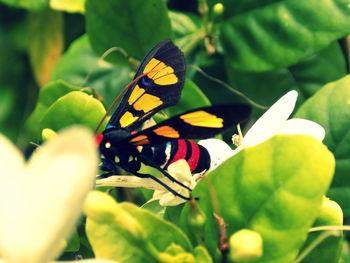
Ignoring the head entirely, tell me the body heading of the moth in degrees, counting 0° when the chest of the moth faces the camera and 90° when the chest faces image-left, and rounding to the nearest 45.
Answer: approximately 90°
